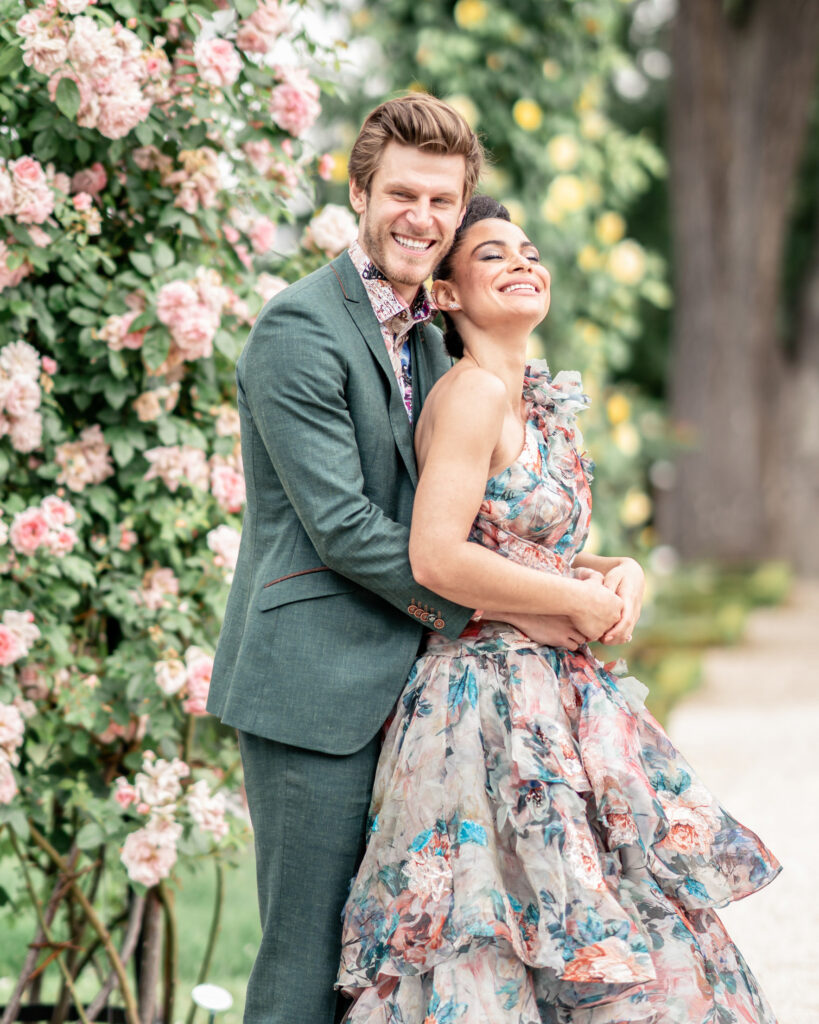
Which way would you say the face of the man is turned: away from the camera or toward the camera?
toward the camera

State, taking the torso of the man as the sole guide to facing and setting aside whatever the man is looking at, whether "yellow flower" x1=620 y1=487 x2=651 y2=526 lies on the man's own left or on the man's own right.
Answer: on the man's own left

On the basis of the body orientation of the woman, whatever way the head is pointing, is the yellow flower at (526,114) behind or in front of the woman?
behind

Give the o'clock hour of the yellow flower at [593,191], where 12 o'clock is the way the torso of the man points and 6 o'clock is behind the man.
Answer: The yellow flower is roughly at 8 o'clock from the man.

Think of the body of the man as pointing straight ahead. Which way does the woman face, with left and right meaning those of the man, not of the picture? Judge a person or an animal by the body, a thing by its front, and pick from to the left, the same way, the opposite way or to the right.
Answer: the same way

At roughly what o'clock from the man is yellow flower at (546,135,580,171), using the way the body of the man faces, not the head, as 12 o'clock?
The yellow flower is roughly at 8 o'clock from the man.

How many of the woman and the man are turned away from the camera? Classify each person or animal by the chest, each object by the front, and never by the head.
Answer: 0

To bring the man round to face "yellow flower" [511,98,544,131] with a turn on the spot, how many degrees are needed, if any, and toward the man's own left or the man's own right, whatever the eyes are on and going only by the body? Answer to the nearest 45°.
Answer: approximately 135° to the man's own left

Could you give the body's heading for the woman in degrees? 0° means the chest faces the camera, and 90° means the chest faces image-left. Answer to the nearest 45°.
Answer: approximately 315°

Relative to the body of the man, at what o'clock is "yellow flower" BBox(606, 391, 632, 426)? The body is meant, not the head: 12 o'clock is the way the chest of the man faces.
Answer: The yellow flower is roughly at 8 o'clock from the man.

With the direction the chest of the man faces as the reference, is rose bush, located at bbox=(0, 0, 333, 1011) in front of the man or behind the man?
behind

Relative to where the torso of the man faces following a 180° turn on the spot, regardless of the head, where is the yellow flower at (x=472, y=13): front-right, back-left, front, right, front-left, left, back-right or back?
front-right

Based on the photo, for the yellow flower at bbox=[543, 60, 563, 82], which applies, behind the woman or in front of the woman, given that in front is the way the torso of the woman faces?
behind

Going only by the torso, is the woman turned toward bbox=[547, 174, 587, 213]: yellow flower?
no
